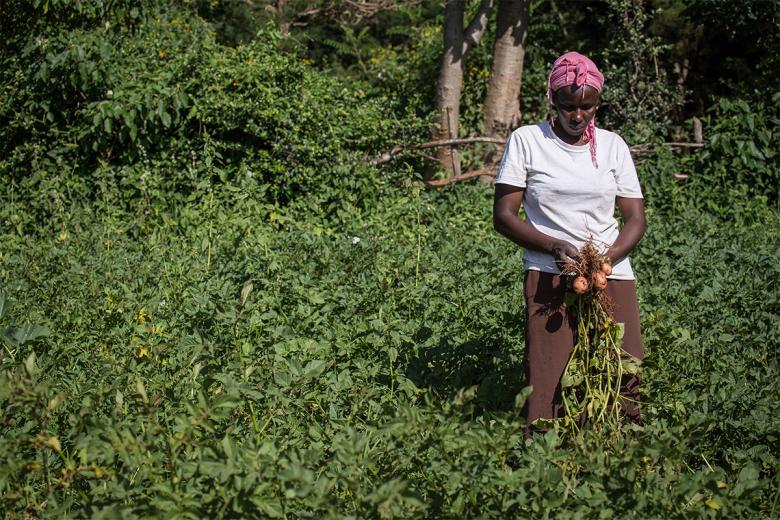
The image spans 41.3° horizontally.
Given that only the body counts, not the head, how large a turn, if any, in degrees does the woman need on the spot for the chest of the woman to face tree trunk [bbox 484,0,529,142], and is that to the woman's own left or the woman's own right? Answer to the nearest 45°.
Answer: approximately 180°

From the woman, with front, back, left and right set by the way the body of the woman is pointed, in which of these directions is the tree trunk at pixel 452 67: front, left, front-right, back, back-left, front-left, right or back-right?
back

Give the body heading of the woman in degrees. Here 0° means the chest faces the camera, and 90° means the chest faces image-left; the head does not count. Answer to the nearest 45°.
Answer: approximately 0°

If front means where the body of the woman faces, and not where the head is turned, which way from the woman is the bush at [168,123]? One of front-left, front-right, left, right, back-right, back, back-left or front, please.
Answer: back-right

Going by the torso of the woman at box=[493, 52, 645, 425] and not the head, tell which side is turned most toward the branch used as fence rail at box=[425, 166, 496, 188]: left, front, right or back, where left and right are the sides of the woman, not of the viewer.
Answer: back

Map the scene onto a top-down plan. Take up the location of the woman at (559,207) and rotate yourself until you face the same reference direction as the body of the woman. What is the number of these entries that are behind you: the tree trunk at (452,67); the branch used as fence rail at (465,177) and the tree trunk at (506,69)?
3

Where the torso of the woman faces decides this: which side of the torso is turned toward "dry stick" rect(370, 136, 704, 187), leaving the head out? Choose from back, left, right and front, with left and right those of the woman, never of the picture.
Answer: back
